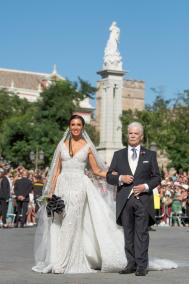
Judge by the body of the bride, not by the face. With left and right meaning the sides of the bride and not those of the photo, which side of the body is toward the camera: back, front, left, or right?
front

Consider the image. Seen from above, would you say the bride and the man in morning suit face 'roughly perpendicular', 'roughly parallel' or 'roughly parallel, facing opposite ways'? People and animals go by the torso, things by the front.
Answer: roughly parallel

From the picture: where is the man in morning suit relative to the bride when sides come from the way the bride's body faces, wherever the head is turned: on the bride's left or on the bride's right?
on the bride's left

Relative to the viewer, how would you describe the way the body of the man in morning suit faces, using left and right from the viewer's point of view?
facing the viewer

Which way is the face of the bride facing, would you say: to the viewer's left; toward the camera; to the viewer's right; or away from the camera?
toward the camera

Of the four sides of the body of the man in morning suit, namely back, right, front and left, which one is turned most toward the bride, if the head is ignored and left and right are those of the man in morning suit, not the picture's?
right

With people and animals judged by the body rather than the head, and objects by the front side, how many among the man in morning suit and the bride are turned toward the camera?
2
